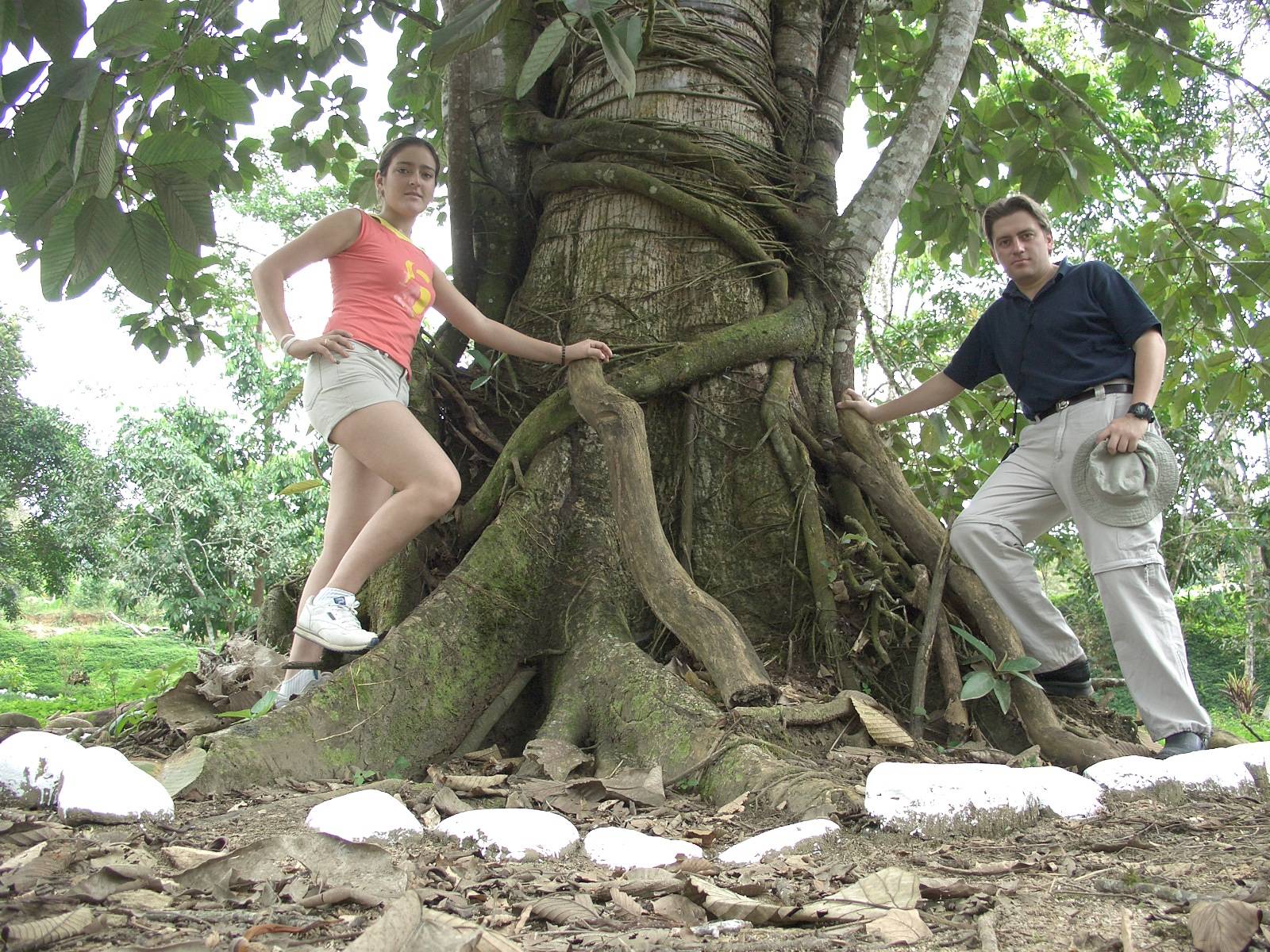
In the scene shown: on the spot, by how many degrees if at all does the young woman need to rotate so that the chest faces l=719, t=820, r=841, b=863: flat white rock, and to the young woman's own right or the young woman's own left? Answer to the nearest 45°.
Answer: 0° — they already face it

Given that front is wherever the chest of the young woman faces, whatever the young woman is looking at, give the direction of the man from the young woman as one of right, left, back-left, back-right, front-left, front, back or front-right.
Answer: front-left

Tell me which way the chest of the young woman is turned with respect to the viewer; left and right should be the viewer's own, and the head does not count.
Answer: facing the viewer and to the right of the viewer

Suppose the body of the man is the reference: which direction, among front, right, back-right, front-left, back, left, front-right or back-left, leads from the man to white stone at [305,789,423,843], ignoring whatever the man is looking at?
front

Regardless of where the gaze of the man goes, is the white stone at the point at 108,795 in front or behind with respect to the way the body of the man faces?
in front

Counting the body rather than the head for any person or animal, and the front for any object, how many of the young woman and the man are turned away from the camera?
0

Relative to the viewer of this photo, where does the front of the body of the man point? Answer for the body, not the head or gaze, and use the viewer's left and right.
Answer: facing the viewer and to the left of the viewer

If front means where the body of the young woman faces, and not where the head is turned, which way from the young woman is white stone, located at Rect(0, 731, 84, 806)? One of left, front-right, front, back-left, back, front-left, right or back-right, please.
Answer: right
